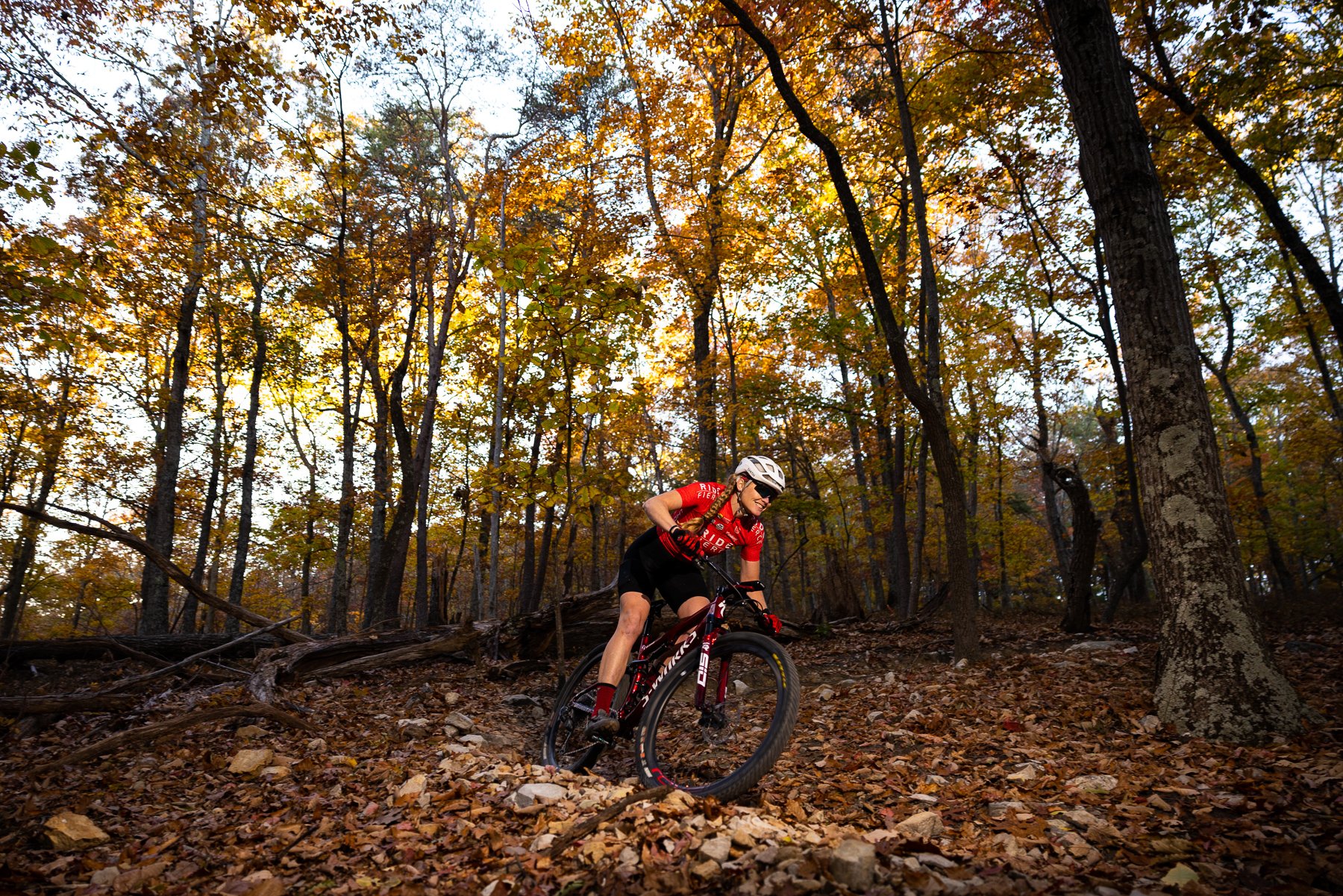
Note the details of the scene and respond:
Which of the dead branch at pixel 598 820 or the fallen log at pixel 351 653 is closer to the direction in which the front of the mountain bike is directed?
the dead branch

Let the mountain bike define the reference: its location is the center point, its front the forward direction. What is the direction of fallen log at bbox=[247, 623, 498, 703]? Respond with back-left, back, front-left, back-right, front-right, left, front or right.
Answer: back

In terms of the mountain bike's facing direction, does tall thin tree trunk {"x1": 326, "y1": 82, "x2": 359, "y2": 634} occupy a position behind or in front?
behind

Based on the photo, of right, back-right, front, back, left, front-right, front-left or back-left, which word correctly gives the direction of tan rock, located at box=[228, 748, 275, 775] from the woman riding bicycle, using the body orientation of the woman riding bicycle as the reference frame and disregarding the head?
back-right

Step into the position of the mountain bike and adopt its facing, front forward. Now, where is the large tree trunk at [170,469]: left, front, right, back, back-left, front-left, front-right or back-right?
back

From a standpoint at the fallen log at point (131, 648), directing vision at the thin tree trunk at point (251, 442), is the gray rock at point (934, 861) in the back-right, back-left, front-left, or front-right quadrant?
back-right

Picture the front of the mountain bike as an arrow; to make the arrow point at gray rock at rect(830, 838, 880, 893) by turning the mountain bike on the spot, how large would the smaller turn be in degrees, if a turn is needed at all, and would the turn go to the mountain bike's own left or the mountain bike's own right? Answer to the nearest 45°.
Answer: approximately 45° to the mountain bike's own right

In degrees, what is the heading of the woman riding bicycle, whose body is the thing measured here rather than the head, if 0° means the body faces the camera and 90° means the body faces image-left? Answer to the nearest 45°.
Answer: approximately 315°

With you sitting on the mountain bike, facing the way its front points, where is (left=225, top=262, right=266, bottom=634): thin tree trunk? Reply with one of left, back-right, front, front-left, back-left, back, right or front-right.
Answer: back

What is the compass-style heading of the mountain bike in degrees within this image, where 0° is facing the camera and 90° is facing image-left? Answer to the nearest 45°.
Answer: approximately 315°
